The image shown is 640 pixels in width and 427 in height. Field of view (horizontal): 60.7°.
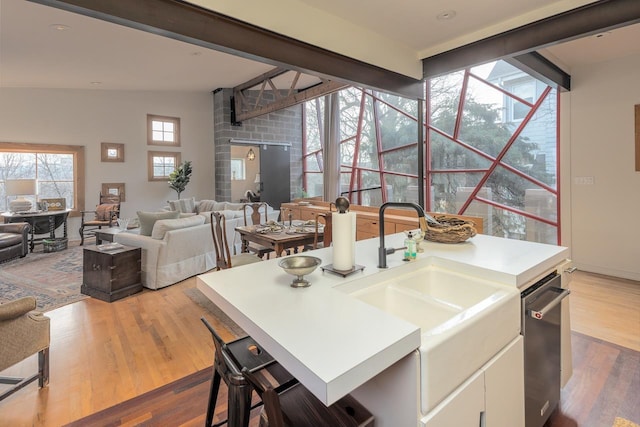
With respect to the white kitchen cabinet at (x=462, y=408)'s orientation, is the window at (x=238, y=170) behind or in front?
behind

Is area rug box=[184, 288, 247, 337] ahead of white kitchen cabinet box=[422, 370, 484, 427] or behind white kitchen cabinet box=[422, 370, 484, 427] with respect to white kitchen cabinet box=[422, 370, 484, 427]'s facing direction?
behind

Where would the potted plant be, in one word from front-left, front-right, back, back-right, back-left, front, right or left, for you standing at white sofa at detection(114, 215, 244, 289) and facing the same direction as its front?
front-right

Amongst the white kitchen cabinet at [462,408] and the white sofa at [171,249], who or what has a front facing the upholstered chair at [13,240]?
the white sofa

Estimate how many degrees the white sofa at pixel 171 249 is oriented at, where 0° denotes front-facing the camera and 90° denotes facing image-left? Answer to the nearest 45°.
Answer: approximately 135°

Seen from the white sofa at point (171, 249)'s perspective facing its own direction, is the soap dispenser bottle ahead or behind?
behind

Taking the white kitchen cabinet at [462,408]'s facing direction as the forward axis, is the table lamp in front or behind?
behind

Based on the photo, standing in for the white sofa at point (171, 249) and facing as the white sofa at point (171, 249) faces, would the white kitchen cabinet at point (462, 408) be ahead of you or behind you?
behind

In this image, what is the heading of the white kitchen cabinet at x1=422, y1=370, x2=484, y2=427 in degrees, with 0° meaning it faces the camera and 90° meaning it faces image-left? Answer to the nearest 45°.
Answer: approximately 315°

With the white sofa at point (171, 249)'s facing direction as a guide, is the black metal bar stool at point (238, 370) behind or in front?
behind

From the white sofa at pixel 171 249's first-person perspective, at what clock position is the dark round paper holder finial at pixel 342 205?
The dark round paper holder finial is roughly at 7 o'clock from the white sofa.
